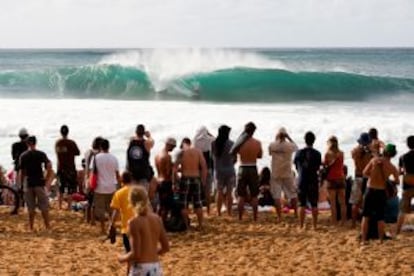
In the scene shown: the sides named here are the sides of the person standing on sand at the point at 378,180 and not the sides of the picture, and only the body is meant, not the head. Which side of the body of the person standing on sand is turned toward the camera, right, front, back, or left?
back

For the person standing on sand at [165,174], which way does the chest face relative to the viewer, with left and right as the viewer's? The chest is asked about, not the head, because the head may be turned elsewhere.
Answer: facing away from the viewer and to the right of the viewer

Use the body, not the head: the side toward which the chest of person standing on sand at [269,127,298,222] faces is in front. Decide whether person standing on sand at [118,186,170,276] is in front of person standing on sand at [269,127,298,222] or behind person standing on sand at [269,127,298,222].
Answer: behind

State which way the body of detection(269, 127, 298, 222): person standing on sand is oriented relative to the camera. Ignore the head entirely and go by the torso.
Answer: away from the camera

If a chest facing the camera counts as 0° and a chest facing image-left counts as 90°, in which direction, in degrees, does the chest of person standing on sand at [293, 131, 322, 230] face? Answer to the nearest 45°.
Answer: approximately 180°

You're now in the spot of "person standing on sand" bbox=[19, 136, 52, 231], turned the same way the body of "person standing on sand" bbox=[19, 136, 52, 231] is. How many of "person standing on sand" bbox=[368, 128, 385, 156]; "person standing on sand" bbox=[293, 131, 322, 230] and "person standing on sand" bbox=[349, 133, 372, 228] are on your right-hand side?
3

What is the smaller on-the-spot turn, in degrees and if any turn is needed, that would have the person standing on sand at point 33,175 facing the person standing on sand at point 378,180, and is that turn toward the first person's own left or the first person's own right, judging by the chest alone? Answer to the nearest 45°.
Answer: approximately 135° to the first person's own right

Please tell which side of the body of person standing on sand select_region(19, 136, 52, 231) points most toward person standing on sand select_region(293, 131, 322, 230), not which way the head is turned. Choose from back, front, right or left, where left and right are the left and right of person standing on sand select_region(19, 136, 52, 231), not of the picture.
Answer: right

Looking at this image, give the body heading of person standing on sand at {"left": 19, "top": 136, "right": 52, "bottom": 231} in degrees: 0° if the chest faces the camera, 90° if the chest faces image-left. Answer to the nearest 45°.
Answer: approximately 180°

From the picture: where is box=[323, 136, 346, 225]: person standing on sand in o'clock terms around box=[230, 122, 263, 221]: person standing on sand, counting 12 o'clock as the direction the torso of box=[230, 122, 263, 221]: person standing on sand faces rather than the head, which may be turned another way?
box=[323, 136, 346, 225]: person standing on sand is roughly at 3 o'clock from box=[230, 122, 263, 221]: person standing on sand.

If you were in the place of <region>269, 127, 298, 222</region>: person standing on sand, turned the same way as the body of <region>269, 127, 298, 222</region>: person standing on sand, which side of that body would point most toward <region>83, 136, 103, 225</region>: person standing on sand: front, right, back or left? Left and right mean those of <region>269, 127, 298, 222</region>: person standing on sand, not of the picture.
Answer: left

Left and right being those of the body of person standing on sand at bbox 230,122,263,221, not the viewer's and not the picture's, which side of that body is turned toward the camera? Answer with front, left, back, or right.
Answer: back

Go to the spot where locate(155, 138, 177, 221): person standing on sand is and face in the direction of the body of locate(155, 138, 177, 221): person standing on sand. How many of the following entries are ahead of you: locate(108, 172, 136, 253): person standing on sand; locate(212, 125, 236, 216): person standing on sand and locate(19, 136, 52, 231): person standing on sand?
1

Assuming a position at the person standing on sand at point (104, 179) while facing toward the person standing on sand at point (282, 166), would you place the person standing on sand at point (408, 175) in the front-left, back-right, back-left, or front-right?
front-right

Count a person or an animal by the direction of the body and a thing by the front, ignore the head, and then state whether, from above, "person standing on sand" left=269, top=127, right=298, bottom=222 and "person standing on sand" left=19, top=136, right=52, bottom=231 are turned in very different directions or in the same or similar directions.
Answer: same or similar directions

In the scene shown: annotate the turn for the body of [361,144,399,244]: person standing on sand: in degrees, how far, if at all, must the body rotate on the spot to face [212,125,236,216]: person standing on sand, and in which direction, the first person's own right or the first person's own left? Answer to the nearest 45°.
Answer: approximately 45° to the first person's own left

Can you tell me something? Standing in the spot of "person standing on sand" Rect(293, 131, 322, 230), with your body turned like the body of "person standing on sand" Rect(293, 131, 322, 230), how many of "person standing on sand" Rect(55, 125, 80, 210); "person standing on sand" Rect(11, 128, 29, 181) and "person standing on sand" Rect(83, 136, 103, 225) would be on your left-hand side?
3

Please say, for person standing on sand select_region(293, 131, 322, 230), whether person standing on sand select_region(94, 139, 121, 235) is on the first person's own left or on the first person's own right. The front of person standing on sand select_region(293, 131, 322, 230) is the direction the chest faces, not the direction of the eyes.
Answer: on the first person's own left

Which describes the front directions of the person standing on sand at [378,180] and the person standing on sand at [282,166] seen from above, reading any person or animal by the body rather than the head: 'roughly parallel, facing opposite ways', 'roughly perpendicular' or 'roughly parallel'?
roughly parallel
